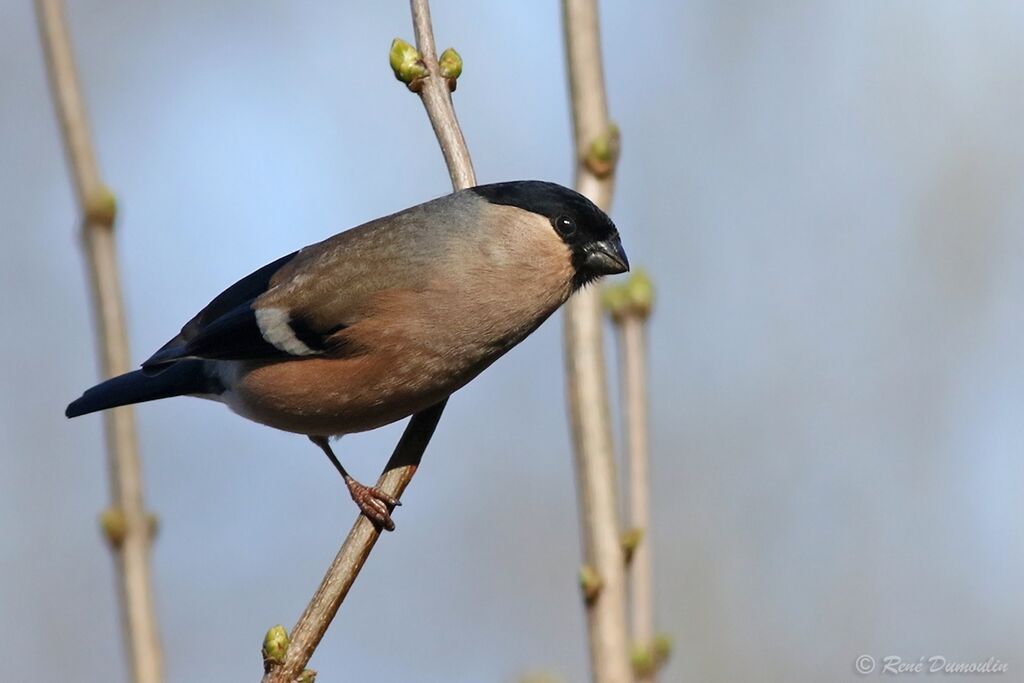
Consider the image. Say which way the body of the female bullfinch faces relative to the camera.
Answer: to the viewer's right

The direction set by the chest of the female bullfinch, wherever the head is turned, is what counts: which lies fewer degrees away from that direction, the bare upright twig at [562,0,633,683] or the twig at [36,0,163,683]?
the bare upright twig
